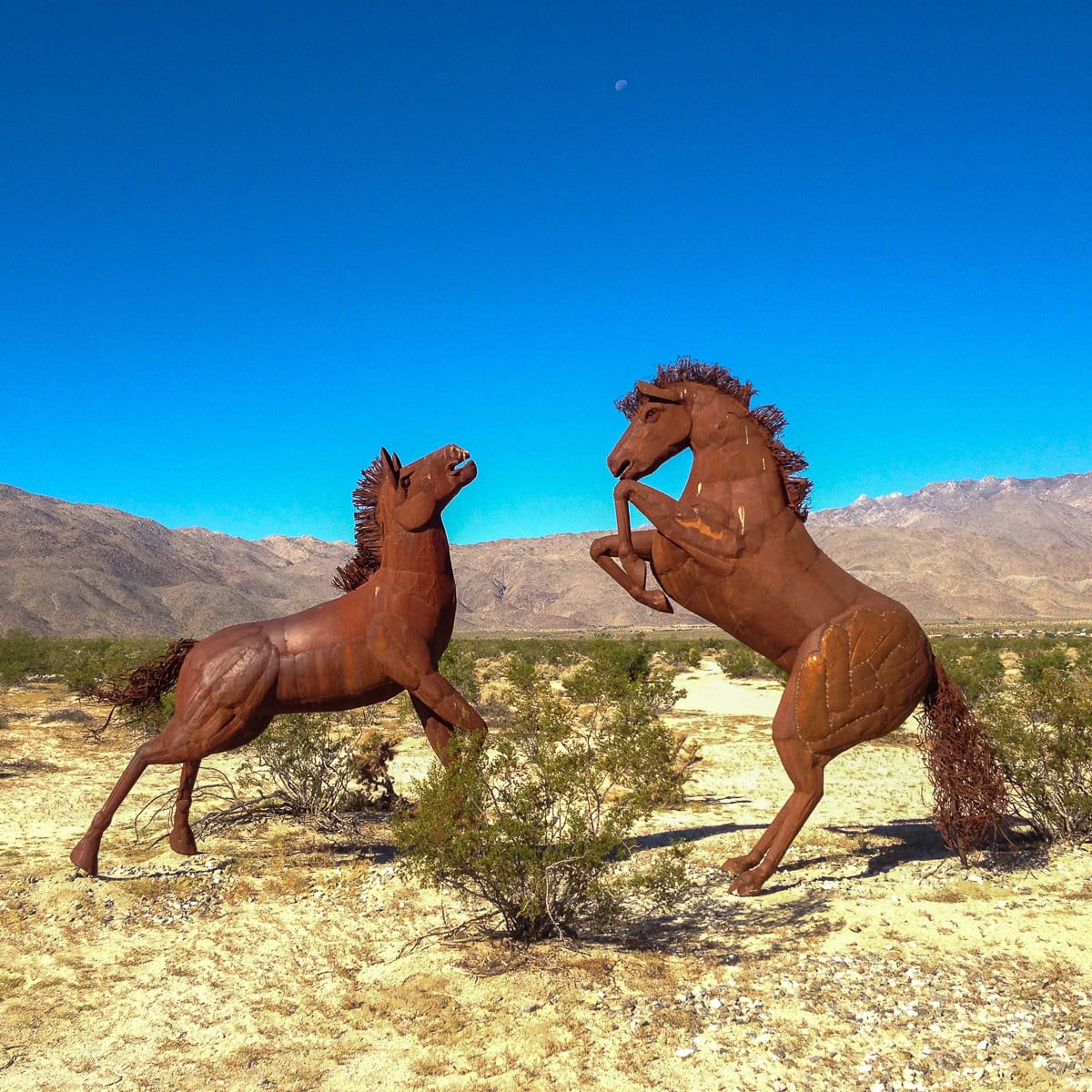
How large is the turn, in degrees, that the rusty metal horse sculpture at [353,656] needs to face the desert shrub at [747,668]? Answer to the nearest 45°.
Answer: approximately 45° to its left

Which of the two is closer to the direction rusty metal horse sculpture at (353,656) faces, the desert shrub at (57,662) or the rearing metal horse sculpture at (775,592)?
the rearing metal horse sculpture

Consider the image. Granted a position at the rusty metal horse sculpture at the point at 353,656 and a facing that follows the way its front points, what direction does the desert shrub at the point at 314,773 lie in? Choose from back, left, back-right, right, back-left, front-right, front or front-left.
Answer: left

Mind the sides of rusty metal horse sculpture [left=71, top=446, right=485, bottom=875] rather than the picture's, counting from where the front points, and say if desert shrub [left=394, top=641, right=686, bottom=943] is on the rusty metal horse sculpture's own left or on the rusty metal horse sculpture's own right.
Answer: on the rusty metal horse sculpture's own right

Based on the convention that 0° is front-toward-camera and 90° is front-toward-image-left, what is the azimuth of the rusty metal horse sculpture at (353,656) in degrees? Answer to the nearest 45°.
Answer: approximately 270°

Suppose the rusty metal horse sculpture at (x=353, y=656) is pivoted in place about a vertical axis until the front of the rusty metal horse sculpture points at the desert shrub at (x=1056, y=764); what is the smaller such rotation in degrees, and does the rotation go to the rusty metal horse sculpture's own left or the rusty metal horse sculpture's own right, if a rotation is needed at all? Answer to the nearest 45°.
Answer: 0° — it already faces it

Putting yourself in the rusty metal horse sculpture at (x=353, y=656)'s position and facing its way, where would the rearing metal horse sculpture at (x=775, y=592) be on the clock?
the rearing metal horse sculpture at (x=775, y=592) is roughly at 1 o'clock from the rusty metal horse sculpture at (x=353, y=656).

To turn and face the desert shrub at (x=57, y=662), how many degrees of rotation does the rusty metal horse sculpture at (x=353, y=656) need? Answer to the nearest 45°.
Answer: approximately 90° to its left

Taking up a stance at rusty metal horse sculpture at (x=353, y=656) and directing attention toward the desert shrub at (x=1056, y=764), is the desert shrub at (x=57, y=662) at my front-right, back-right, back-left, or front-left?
back-left
